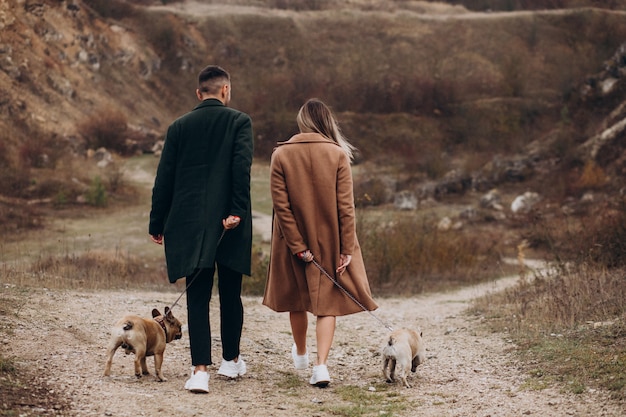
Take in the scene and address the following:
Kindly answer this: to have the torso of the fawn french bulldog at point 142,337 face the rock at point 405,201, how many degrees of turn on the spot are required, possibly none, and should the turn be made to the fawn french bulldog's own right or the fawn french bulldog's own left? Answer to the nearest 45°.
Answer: approximately 45° to the fawn french bulldog's own left

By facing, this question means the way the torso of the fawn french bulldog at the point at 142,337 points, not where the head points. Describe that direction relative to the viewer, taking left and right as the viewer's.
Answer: facing away from the viewer and to the right of the viewer

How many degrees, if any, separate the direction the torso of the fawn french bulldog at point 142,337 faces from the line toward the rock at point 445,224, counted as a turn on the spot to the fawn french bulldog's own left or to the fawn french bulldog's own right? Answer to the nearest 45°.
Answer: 0° — it already faces it

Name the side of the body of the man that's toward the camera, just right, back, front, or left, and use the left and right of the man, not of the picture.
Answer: back

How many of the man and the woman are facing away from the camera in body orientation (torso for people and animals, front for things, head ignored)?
2

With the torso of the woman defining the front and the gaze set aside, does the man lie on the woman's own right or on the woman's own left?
on the woman's own left

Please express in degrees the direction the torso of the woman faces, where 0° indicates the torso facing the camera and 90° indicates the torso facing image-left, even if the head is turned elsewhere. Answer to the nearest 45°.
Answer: approximately 180°

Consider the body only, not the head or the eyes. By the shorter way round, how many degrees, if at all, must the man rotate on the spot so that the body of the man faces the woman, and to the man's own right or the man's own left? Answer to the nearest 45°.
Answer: approximately 90° to the man's own right

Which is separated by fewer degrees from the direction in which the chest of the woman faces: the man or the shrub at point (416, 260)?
the shrub
